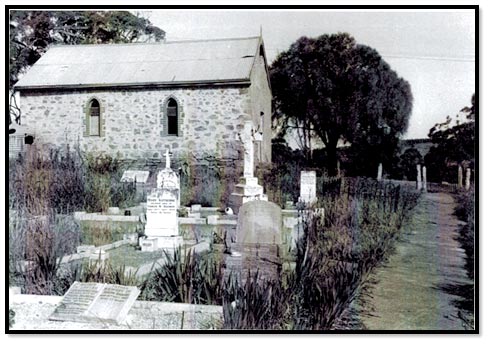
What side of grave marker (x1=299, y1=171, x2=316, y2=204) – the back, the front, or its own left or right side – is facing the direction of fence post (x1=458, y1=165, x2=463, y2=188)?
left

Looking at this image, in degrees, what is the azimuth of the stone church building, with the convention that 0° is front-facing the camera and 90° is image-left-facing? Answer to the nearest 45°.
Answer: approximately 270°

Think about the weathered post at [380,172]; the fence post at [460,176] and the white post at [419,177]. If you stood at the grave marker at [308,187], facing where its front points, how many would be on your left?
3

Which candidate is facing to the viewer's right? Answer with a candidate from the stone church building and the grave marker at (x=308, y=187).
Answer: the stone church building

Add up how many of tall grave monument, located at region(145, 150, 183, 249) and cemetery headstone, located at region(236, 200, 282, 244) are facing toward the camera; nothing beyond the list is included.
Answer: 2

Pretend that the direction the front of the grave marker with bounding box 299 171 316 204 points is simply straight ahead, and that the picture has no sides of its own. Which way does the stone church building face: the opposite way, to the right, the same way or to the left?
to the left

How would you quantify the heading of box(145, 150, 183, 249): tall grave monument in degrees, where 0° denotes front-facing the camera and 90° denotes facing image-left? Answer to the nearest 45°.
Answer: approximately 0°
